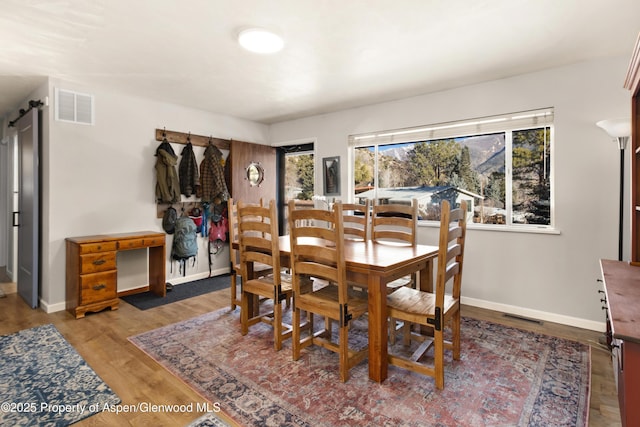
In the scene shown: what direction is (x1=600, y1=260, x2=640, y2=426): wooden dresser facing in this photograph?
to the viewer's left

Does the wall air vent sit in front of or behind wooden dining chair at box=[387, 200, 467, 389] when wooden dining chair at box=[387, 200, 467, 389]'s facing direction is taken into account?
in front

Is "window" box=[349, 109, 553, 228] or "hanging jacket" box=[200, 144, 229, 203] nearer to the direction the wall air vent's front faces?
the window

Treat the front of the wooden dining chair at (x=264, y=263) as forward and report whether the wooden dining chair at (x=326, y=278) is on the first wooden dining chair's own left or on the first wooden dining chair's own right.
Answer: on the first wooden dining chair's own right

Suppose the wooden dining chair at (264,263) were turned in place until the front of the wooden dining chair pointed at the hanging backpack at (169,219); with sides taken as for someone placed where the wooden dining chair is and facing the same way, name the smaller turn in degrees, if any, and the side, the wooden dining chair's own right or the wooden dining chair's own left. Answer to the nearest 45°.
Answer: approximately 90° to the wooden dining chair's own left

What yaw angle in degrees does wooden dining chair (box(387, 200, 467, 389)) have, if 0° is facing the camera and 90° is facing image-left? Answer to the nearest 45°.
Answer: approximately 135°

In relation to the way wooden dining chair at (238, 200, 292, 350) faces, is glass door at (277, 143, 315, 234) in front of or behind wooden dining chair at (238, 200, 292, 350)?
in front

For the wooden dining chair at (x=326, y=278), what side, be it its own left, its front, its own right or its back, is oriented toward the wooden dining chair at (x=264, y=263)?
left

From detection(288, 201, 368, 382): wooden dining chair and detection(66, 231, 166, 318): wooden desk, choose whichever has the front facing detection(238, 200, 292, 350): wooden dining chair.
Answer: the wooden desk

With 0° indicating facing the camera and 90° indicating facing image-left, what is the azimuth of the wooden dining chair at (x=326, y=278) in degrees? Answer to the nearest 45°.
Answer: approximately 225°

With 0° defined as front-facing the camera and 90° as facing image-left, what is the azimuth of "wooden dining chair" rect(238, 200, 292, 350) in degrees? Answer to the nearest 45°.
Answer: approximately 225°
